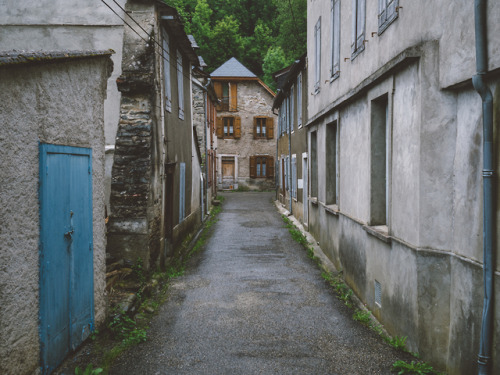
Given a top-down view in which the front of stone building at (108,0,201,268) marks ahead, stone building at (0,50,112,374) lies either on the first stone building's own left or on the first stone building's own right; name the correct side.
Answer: on the first stone building's own right

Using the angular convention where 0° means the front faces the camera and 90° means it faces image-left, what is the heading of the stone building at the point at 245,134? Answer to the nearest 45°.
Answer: approximately 0°

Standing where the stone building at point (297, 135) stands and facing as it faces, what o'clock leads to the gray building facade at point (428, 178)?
The gray building facade is roughly at 9 o'clock from the stone building.

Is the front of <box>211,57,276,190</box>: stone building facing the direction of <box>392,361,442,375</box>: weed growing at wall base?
yes

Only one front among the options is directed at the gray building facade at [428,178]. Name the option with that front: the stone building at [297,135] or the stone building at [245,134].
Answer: the stone building at [245,134]

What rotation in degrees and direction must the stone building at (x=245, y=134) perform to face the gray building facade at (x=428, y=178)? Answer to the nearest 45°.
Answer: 0° — it already faces it

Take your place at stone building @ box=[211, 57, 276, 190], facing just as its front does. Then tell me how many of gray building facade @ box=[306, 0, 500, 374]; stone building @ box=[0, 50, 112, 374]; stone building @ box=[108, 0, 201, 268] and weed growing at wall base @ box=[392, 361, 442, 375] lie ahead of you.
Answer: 4

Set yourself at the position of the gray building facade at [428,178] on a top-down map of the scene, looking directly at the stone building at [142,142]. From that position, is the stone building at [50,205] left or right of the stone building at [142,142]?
left

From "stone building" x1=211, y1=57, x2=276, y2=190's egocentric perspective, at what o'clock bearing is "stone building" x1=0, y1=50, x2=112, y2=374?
"stone building" x1=0, y1=50, x2=112, y2=374 is roughly at 12 o'clock from "stone building" x1=211, y1=57, x2=276, y2=190.

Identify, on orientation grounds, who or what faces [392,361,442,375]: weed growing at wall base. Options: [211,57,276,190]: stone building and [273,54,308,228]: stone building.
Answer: [211,57,276,190]: stone building

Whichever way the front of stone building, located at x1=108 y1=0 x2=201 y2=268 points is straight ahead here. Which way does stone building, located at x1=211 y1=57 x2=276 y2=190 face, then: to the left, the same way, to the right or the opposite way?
to the right

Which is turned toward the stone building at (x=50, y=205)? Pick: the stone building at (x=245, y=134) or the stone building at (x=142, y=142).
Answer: the stone building at (x=245, y=134)

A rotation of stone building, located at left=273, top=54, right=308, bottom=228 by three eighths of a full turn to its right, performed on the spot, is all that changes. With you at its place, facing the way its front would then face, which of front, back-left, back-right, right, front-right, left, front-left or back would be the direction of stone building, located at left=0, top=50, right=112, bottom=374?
back-right

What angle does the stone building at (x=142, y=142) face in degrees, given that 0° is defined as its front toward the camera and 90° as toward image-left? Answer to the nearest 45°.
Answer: approximately 270°

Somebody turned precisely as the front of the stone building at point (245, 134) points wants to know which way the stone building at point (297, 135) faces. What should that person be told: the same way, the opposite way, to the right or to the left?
to the right

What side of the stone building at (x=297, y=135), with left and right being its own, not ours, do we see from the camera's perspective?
left
